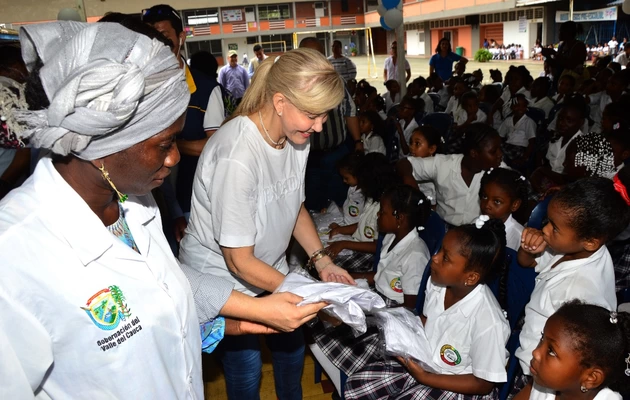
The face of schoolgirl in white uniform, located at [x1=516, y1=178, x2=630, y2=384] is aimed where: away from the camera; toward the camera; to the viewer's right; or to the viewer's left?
to the viewer's left

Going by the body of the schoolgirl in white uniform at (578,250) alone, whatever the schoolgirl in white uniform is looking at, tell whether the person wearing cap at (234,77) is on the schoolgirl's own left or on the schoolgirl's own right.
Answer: on the schoolgirl's own right

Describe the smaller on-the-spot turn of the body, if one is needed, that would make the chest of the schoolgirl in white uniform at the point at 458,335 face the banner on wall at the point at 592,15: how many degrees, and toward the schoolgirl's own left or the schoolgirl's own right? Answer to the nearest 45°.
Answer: approximately 135° to the schoolgirl's own right

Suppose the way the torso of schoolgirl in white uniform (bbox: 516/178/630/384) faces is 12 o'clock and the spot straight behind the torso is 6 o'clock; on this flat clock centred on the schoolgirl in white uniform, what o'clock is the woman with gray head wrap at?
The woman with gray head wrap is roughly at 10 o'clock from the schoolgirl in white uniform.

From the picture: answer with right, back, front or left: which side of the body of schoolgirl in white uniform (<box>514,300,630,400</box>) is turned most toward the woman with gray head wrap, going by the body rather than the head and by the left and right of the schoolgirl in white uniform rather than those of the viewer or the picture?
front

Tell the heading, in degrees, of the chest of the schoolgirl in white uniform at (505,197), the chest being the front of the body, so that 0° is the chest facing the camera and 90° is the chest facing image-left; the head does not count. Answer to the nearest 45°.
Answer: approximately 45°

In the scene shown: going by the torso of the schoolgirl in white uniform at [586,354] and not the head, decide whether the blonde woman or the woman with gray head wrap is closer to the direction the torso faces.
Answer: the woman with gray head wrap

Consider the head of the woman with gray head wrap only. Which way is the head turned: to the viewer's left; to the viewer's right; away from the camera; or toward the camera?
to the viewer's right

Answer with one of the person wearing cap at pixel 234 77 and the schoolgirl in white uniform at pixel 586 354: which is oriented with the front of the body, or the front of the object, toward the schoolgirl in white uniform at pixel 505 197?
the person wearing cap

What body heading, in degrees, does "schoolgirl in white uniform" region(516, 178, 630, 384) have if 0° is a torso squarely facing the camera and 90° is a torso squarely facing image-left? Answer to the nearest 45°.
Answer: approximately 90°

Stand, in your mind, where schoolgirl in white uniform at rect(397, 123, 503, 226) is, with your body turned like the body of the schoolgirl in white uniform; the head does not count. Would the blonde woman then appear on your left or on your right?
on your right

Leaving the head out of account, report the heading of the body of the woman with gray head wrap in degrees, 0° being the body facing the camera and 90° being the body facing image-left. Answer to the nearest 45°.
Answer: approximately 315°

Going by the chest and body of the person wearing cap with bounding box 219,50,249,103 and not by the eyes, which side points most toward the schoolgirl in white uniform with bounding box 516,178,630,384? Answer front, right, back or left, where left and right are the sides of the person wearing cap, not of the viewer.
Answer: front

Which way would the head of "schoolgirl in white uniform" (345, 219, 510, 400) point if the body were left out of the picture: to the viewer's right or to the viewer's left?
to the viewer's left

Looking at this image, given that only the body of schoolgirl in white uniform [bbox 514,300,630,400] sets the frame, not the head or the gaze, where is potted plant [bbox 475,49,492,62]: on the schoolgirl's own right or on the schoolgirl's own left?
on the schoolgirl's own right

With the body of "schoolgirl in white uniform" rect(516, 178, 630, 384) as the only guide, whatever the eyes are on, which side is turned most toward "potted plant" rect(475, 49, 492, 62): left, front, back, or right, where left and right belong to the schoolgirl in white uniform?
right

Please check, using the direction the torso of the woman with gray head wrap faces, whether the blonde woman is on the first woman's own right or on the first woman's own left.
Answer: on the first woman's own left

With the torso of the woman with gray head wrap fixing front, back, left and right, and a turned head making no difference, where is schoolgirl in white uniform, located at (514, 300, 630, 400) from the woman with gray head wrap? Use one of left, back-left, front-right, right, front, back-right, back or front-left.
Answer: front-left
